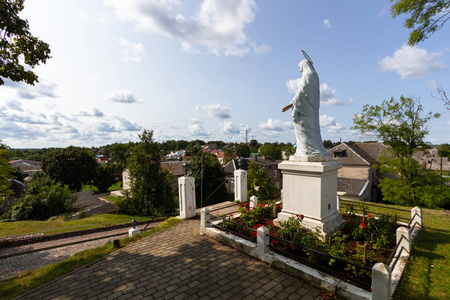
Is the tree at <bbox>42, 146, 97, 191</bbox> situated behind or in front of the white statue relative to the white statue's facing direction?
in front

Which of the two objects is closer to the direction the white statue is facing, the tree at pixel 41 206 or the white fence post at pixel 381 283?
the tree

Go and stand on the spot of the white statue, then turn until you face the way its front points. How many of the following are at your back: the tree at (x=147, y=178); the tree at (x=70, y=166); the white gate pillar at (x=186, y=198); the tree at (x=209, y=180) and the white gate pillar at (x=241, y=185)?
0

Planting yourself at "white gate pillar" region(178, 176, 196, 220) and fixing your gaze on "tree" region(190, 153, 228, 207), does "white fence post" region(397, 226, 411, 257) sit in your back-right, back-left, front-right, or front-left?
back-right

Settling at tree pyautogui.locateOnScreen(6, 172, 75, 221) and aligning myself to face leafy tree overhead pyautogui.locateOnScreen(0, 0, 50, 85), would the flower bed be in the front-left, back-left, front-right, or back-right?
front-left
